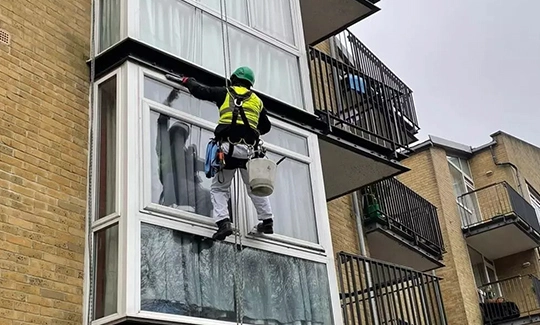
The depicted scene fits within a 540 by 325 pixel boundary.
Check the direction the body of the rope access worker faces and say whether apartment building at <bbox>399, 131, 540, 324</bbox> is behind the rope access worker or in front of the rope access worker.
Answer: in front

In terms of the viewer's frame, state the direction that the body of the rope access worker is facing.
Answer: away from the camera
